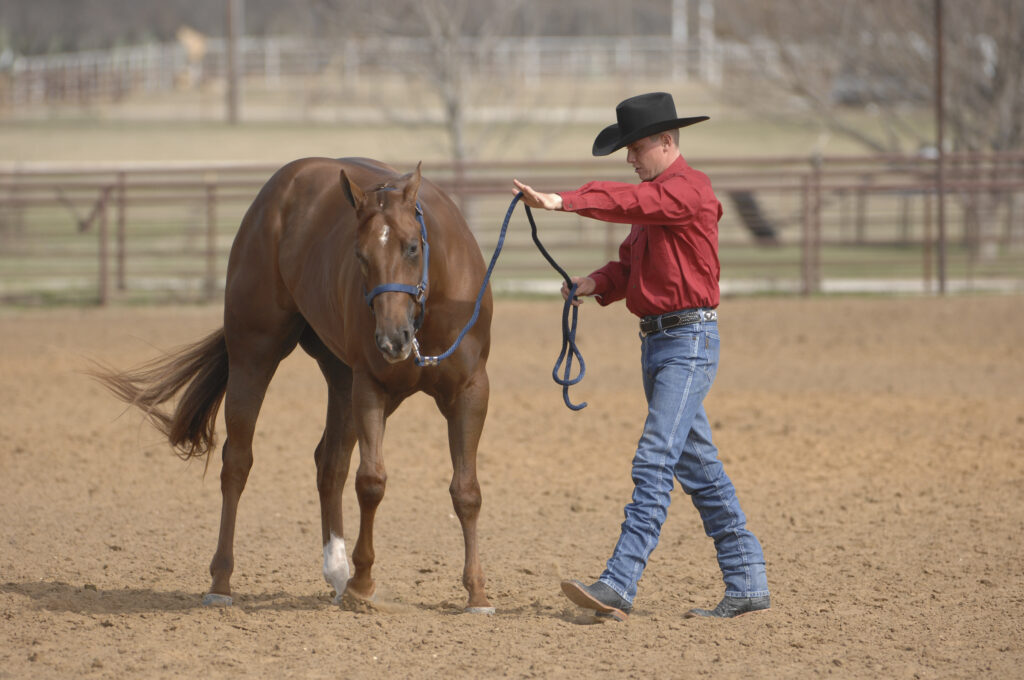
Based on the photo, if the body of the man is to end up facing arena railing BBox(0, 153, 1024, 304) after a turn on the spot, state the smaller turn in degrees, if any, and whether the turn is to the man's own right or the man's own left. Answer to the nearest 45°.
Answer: approximately 90° to the man's own right

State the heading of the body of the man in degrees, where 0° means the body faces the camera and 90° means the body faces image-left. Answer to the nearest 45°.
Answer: approximately 90°

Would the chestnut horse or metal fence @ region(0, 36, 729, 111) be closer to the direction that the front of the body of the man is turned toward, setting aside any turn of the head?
the chestnut horse

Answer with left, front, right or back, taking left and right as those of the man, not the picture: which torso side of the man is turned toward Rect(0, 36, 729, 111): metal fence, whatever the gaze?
right

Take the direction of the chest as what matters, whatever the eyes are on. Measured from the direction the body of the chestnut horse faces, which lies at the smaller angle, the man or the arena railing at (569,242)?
the man

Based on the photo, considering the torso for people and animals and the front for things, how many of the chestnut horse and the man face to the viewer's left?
1

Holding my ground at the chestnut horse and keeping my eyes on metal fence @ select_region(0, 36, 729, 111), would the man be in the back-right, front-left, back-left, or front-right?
back-right

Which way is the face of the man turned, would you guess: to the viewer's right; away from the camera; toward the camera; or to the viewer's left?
to the viewer's left

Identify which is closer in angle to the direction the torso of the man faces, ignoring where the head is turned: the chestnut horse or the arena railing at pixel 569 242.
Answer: the chestnut horse

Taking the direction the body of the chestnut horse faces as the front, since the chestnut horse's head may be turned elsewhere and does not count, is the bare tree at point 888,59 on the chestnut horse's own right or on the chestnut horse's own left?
on the chestnut horse's own left

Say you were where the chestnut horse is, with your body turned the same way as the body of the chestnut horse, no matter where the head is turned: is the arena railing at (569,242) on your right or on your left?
on your left

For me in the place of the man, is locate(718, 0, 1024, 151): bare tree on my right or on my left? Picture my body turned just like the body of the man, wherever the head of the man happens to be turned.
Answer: on my right

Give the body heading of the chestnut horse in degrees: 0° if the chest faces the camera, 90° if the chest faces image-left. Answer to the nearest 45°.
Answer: approximately 315°
